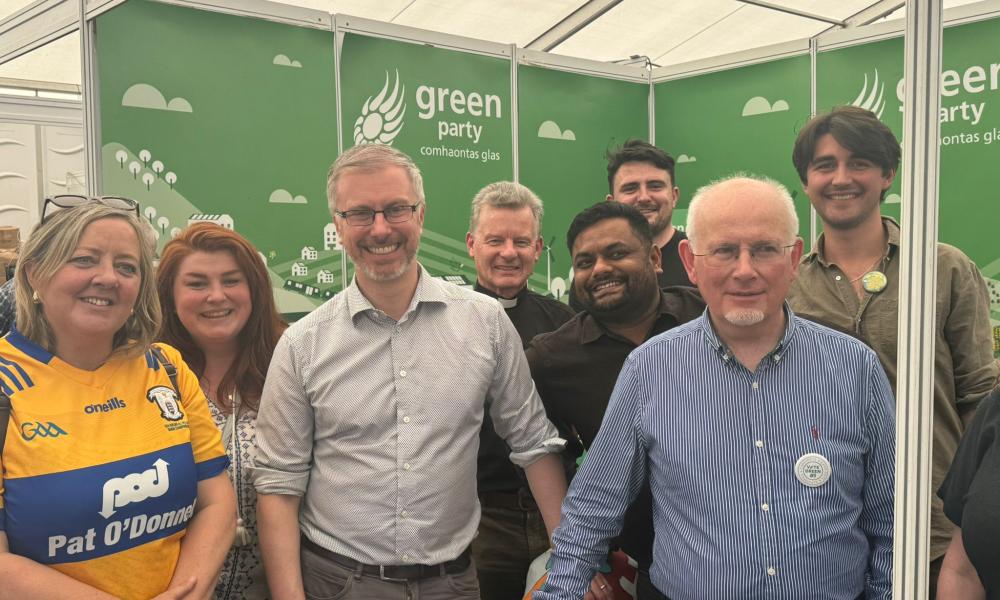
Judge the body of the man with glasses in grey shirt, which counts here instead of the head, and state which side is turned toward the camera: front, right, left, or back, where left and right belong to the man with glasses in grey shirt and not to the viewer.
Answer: front

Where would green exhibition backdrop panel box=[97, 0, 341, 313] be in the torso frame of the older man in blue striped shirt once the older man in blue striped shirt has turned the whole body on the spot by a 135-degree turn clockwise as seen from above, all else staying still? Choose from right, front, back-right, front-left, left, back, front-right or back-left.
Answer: front

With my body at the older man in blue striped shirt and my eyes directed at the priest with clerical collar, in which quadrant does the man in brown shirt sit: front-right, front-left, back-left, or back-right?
front-right

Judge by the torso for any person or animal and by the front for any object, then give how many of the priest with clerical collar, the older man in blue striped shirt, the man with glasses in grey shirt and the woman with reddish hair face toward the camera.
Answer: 4

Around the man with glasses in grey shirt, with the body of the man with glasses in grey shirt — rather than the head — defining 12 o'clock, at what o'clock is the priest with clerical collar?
The priest with clerical collar is roughly at 7 o'clock from the man with glasses in grey shirt.

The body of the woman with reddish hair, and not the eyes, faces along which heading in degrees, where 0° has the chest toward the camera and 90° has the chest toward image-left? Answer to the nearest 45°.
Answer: approximately 0°

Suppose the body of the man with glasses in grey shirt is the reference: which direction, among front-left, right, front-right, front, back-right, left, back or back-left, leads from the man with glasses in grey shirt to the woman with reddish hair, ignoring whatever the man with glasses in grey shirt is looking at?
back-right

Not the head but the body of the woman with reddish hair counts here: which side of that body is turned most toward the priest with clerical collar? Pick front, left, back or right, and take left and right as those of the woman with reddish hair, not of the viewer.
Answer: left

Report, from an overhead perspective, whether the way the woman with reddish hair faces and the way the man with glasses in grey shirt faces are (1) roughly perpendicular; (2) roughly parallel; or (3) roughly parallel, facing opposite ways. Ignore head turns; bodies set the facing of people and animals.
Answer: roughly parallel

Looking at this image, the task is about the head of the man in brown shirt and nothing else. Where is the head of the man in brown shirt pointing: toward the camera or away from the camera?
toward the camera

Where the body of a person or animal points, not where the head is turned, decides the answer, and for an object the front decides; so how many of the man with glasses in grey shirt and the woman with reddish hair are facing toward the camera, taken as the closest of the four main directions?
2

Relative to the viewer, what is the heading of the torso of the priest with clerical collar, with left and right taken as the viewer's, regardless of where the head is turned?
facing the viewer

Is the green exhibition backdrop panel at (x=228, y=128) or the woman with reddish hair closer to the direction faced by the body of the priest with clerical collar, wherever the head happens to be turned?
the woman with reddish hair

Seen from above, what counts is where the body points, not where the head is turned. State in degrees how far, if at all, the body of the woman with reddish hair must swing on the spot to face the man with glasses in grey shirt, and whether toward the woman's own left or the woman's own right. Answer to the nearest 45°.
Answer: approximately 45° to the woman's own left

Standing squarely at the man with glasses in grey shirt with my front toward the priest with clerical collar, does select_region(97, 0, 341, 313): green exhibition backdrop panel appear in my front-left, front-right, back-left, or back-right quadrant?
front-left

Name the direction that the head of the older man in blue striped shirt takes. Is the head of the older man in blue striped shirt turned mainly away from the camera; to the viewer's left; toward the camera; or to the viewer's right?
toward the camera
